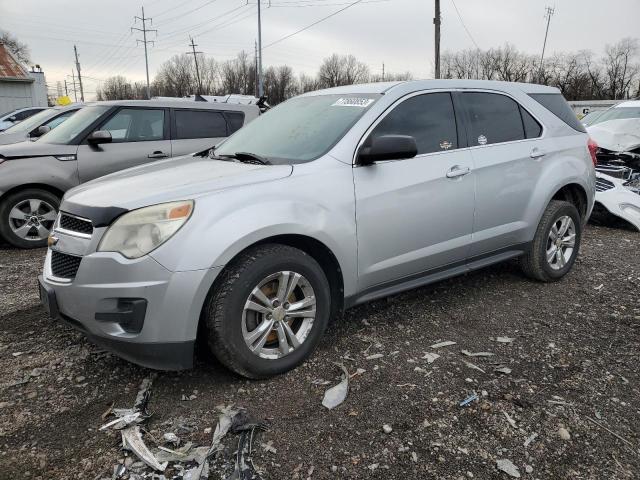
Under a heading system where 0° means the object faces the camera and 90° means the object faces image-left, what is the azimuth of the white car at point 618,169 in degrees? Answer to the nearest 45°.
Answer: approximately 45°

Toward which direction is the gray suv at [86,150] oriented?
to the viewer's left

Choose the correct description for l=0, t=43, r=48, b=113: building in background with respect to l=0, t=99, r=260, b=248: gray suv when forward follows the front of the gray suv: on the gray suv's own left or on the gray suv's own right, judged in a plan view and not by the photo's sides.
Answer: on the gray suv's own right

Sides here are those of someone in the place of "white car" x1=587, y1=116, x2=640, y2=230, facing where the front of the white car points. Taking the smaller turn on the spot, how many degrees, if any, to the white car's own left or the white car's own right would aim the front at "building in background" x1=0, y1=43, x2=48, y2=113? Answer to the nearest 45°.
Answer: approximately 45° to the white car's own right

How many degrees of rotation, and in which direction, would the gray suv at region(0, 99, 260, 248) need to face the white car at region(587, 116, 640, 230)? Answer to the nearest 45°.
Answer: approximately 180°

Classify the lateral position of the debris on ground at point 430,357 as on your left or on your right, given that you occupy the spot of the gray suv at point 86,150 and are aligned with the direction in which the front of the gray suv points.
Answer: on your left

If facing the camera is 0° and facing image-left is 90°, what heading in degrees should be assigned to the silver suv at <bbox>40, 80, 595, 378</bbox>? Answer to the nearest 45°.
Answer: approximately 45°

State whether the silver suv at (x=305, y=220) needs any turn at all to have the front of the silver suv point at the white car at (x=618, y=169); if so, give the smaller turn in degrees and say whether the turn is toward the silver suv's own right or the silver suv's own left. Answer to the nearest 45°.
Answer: approximately 180°
